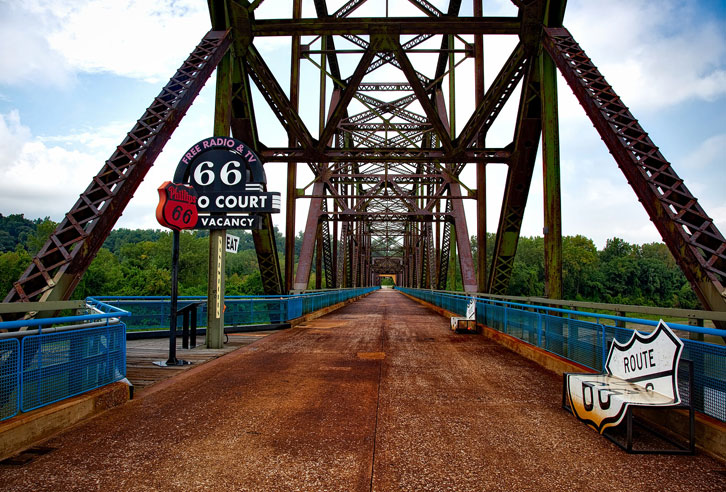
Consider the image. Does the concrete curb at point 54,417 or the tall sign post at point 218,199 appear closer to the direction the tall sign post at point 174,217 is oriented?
the concrete curb

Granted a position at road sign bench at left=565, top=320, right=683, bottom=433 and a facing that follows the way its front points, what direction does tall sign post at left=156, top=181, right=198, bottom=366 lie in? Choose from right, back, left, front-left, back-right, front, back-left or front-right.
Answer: front-right

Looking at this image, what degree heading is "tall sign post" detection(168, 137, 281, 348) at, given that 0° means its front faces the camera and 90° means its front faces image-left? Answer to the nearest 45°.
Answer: approximately 0°

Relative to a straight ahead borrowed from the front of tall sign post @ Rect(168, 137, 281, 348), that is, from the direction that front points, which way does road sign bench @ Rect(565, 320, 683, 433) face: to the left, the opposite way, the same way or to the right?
to the right

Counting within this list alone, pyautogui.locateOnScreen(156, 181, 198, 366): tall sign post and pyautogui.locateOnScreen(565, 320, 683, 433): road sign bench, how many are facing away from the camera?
0

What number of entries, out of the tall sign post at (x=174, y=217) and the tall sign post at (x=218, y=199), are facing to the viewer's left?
0

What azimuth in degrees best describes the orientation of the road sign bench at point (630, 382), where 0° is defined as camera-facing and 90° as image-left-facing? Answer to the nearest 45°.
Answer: approximately 45°

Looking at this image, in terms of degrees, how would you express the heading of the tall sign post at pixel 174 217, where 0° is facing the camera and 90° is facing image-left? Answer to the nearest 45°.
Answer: approximately 315°

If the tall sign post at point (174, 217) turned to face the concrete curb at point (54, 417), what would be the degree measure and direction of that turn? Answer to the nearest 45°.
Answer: approximately 45° to its right

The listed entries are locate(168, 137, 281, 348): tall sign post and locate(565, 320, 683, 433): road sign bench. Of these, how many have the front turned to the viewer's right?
0
